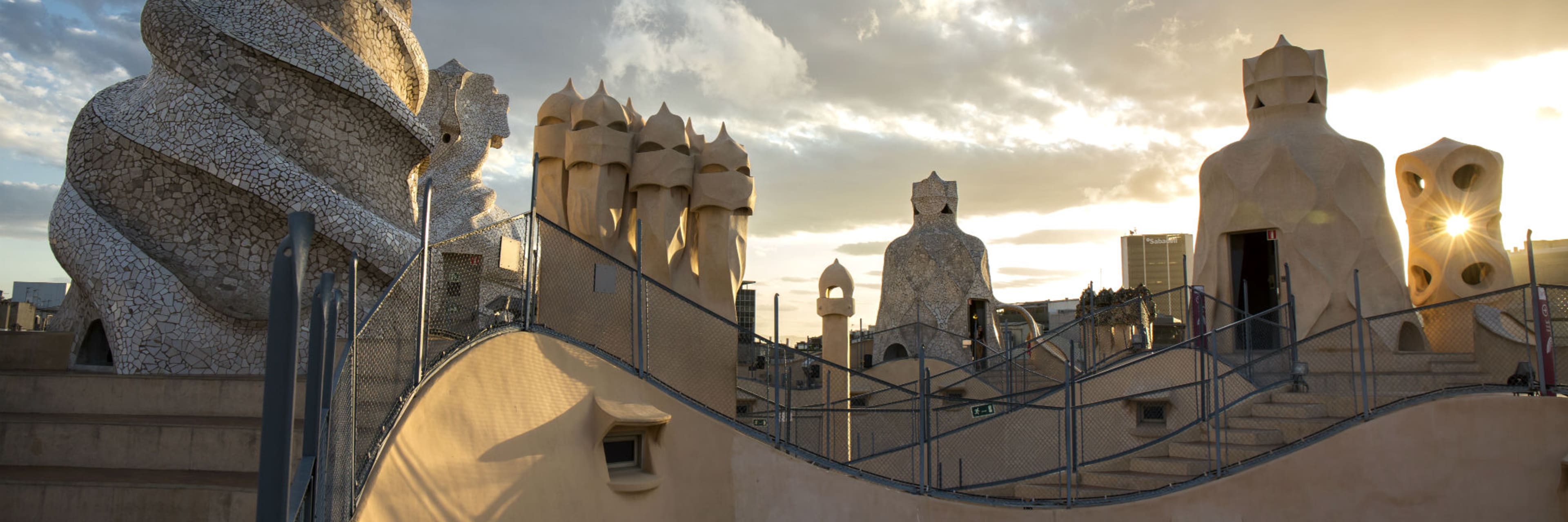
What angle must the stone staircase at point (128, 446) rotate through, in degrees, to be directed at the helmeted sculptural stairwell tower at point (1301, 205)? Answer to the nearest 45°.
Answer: approximately 90° to its left

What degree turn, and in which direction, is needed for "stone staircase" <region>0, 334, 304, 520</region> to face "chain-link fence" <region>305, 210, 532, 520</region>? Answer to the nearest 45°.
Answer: approximately 45° to its left

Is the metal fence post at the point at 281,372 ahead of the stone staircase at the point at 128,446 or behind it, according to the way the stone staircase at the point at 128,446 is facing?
ahead

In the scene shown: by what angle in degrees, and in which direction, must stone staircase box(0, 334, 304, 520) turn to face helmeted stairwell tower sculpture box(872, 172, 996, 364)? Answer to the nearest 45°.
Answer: approximately 135° to its left

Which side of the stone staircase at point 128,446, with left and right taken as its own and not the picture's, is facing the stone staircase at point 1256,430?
left

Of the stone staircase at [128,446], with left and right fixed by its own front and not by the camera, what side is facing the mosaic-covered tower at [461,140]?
back

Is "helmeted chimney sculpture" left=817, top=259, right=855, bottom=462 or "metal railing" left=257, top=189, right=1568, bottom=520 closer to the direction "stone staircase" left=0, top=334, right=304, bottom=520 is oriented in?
the metal railing

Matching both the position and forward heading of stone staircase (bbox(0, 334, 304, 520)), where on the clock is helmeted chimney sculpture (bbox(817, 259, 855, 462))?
The helmeted chimney sculpture is roughly at 8 o'clock from the stone staircase.

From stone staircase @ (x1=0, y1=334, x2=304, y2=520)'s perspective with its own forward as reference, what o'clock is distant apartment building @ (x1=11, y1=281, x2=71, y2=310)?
The distant apartment building is roughly at 6 o'clock from the stone staircase.

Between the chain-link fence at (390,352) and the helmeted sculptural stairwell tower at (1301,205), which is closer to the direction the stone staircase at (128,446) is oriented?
the chain-link fence

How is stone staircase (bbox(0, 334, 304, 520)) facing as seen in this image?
toward the camera

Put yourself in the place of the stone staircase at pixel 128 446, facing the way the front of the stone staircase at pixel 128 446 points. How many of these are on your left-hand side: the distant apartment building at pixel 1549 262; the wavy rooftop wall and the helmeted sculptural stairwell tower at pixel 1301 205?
3

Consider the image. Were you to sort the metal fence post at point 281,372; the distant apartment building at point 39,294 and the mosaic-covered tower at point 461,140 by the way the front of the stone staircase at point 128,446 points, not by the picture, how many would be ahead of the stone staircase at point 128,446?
1

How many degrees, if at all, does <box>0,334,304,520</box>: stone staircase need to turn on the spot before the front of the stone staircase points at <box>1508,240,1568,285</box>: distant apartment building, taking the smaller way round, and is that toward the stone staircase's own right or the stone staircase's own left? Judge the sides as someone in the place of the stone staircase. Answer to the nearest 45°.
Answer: approximately 90° to the stone staircase's own left
